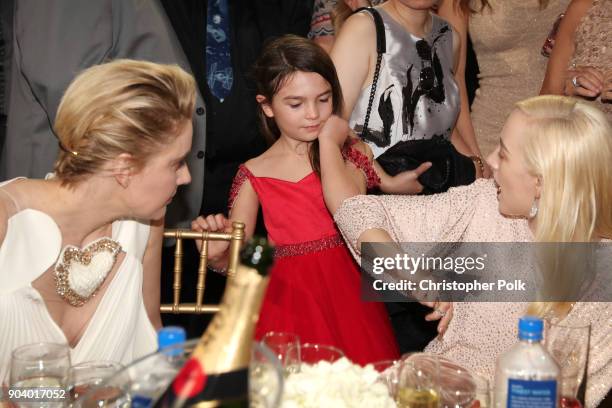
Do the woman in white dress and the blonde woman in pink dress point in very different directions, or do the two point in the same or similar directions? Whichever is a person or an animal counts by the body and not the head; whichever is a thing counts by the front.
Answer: very different directions

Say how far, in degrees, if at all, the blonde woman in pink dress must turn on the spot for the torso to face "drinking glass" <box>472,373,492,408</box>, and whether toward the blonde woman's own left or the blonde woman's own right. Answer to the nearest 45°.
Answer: approximately 90° to the blonde woman's own left

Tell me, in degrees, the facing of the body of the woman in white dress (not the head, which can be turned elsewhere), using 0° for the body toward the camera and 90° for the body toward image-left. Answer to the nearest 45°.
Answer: approximately 315°

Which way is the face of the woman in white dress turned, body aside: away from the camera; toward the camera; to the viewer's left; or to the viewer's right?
to the viewer's right

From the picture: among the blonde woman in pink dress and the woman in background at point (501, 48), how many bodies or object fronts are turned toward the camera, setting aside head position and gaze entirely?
1

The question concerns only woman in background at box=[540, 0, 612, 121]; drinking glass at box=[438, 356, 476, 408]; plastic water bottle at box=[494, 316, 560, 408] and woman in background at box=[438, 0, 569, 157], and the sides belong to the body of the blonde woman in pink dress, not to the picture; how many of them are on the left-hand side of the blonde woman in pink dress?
2

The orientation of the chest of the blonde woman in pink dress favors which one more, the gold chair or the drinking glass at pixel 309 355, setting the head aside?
the gold chair

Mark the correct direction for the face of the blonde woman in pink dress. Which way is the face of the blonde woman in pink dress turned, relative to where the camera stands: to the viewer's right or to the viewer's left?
to the viewer's left

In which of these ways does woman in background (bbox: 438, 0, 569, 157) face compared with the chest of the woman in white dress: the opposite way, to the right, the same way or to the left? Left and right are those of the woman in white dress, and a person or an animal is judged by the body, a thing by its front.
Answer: to the right

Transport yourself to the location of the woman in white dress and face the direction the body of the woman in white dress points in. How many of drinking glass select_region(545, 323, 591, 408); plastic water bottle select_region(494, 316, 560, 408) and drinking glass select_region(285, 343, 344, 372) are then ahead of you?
3

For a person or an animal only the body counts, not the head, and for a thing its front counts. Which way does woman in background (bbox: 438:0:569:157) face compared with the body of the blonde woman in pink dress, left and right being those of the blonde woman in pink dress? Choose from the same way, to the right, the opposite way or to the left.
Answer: to the left

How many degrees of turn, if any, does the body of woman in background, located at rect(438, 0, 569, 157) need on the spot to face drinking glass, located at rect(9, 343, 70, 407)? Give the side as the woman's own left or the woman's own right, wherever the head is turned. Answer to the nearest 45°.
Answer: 0° — they already face it

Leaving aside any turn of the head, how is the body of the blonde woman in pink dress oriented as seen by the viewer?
to the viewer's left
